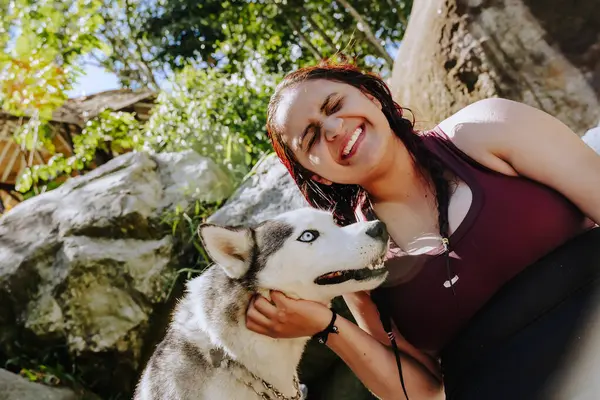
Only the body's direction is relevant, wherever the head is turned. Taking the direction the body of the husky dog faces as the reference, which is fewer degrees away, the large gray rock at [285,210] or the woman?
the woman

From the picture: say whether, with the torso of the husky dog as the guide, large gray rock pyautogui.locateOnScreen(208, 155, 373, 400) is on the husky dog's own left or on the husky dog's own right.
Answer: on the husky dog's own left
